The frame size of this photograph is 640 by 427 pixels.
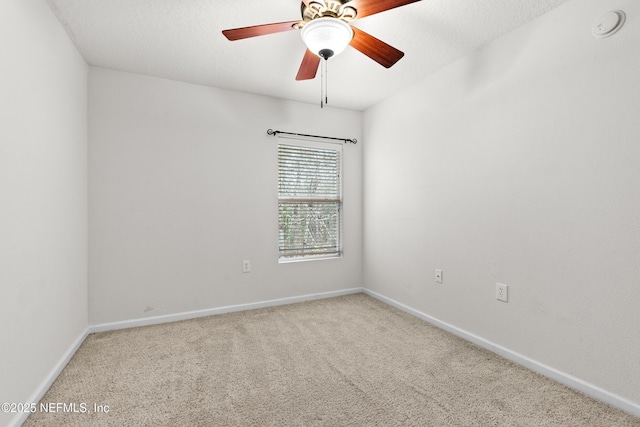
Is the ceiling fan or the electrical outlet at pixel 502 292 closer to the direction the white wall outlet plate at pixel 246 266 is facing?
the ceiling fan

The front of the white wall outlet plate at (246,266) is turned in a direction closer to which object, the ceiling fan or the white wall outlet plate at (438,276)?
the ceiling fan

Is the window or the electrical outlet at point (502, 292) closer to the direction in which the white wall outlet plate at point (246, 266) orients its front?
the electrical outlet

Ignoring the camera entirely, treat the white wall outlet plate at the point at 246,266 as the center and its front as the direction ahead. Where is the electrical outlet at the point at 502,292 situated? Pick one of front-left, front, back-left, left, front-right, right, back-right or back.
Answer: front-left

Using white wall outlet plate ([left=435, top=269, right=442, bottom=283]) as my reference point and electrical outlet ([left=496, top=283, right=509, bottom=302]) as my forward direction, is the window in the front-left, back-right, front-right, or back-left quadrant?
back-right

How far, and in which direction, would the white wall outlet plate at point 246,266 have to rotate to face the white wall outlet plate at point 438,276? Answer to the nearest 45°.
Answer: approximately 45° to its left

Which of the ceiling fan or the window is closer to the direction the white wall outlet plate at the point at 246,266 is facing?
the ceiling fan

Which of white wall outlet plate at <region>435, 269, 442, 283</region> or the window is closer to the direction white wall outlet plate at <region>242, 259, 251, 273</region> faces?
the white wall outlet plate

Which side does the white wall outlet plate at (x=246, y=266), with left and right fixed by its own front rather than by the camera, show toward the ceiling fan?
front

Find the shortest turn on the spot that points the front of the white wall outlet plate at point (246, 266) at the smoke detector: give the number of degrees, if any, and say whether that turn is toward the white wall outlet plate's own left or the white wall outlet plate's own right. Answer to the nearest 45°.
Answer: approximately 45° to the white wall outlet plate's own left

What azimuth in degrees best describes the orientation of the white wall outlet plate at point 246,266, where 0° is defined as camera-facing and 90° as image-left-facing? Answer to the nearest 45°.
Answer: approximately 0°

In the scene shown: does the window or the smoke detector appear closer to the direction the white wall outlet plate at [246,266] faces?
the smoke detector

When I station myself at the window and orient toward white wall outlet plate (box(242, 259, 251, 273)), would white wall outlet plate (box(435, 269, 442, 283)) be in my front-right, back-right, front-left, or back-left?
back-left

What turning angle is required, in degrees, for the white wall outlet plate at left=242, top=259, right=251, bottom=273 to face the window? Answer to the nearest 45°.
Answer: approximately 90° to its left
